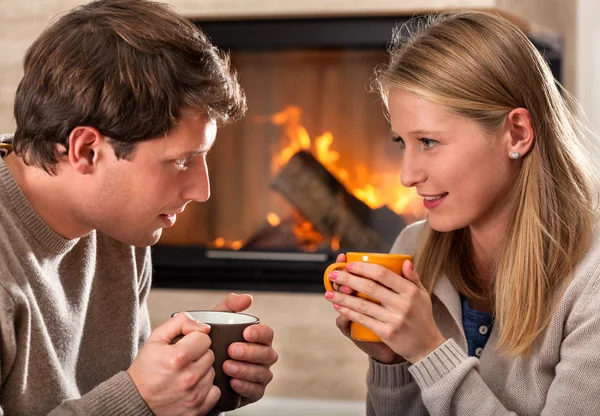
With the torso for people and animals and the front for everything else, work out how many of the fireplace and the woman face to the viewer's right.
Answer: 0

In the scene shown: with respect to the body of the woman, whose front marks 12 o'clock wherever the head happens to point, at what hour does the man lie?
The man is roughly at 1 o'clock from the woman.

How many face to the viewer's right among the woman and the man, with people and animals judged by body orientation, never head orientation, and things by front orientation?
1

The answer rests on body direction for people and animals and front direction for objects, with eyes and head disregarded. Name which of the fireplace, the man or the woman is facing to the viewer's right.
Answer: the man

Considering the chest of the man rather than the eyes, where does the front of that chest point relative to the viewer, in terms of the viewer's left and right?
facing to the right of the viewer

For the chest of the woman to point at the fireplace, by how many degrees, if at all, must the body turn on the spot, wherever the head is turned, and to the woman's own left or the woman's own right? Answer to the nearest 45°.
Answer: approximately 90° to the woman's own right

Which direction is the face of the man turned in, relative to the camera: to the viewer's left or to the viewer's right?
to the viewer's right

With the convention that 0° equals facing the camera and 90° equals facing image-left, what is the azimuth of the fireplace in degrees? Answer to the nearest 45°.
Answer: approximately 0°

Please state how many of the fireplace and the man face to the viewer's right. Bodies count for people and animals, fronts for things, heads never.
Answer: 1

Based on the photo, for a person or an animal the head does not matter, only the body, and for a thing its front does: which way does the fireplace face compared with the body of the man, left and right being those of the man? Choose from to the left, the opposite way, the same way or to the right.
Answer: to the right

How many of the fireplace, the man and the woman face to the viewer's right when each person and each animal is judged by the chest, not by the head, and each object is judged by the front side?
1

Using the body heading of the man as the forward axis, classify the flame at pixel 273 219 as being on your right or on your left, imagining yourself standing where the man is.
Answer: on your left

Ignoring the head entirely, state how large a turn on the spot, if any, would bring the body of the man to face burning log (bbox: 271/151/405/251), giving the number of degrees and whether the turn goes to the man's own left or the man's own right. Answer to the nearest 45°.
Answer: approximately 45° to the man's own left

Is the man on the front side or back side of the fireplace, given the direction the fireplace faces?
on the front side

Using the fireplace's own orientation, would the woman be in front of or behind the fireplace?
in front
